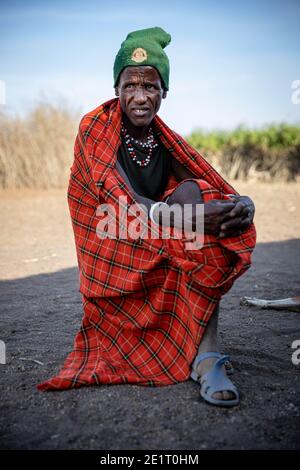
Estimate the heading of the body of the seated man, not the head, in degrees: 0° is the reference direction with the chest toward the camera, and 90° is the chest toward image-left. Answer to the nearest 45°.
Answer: approximately 315°

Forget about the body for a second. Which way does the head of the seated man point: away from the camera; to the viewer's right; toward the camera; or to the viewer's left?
toward the camera
